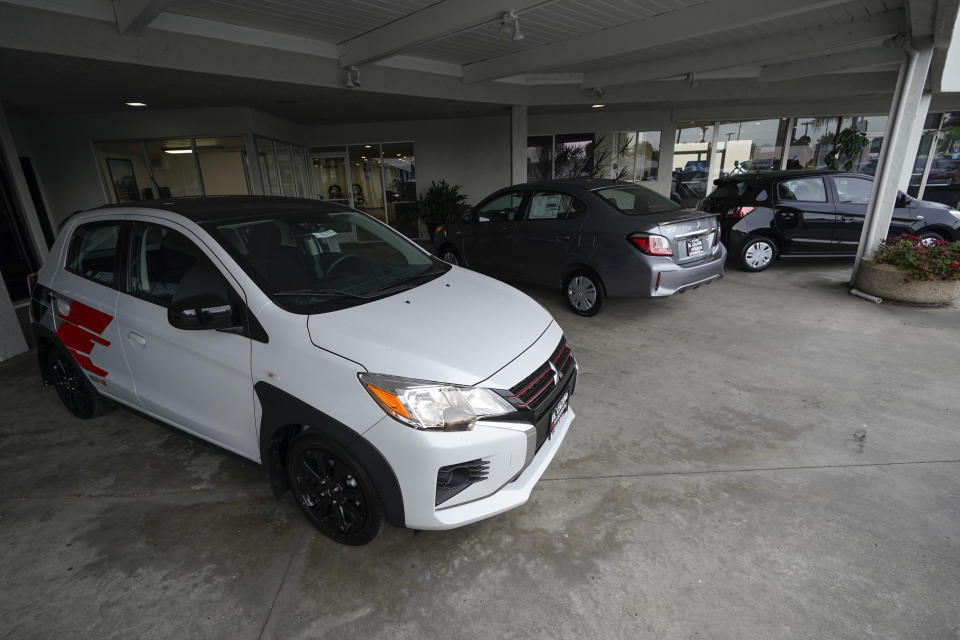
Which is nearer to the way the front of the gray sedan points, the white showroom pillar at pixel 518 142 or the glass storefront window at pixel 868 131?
the white showroom pillar

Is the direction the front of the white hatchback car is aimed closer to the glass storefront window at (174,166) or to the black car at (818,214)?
the black car

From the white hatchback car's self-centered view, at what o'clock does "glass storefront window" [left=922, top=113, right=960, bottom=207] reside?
The glass storefront window is roughly at 10 o'clock from the white hatchback car.

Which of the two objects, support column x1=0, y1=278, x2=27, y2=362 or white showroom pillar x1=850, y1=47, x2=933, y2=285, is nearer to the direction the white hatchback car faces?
the white showroom pillar

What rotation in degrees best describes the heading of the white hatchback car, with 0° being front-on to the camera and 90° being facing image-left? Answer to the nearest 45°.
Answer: approximately 315°

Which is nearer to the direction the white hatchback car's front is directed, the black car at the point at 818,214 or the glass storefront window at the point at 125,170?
the black car

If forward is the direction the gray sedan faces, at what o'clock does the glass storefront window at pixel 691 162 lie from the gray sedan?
The glass storefront window is roughly at 2 o'clock from the gray sedan.

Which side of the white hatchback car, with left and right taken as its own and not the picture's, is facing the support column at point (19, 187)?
back

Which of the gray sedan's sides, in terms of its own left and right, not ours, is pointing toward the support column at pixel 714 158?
right

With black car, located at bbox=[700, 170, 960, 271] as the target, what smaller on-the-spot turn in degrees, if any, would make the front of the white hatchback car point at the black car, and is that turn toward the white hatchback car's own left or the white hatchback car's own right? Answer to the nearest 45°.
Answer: approximately 45° to the white hatchback car's own left

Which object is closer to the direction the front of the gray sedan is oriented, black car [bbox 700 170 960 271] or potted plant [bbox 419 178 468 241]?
the potted plant

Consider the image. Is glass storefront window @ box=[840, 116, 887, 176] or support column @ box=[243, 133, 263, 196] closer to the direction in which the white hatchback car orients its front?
the glass storefront window

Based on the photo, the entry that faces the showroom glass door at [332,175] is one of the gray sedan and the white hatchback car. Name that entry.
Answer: the gray sedan

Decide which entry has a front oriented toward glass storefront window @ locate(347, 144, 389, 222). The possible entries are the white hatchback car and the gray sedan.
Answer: the gray sedan

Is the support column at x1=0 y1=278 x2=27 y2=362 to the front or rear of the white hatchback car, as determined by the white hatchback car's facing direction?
to the rear

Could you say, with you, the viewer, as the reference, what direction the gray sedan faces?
facing away from the viewer and to the left of the viewer

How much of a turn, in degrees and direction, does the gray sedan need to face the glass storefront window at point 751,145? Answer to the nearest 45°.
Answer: approximately 90° to its right

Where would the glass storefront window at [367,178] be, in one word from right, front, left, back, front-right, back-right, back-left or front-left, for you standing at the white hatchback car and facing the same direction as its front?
back-left

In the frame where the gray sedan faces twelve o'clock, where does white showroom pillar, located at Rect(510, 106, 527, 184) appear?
The white showroom pillar is roughly at 1 o'clock from the gray sedan.

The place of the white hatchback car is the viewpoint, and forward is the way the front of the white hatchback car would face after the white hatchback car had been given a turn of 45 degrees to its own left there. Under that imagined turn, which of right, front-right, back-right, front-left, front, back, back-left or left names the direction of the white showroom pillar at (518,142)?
front-left
